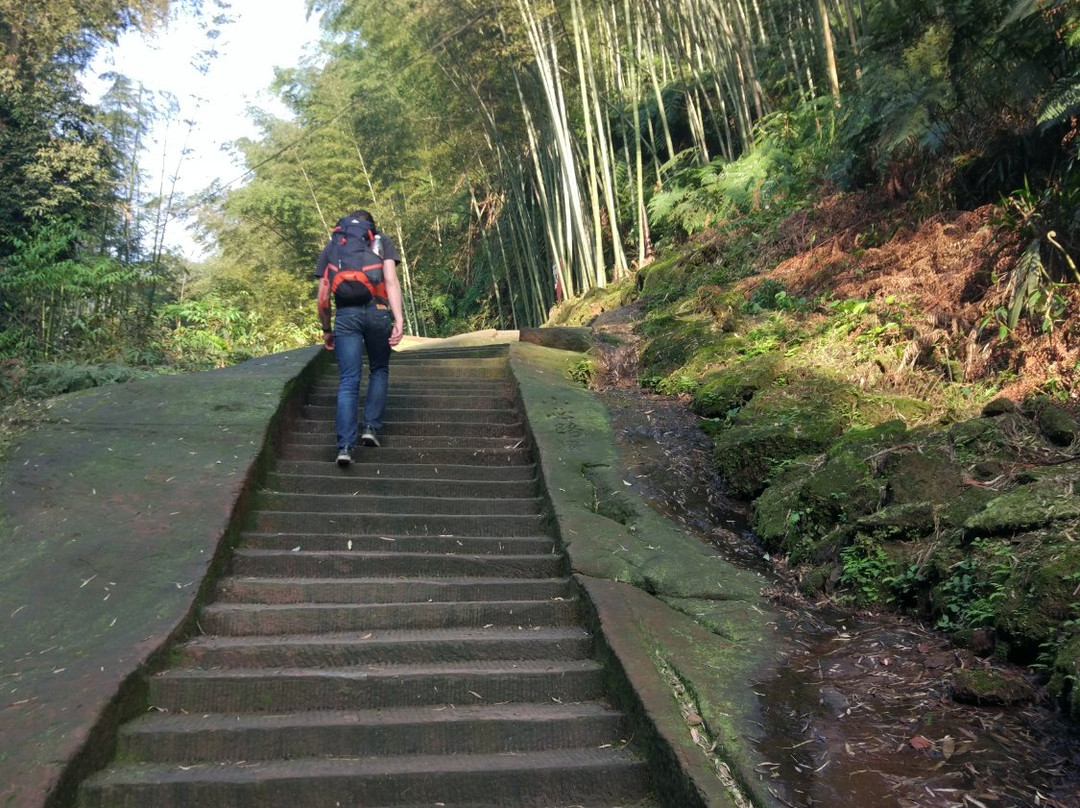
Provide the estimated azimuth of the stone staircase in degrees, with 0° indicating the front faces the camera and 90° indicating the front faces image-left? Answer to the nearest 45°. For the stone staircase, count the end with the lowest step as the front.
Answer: approximately 0°

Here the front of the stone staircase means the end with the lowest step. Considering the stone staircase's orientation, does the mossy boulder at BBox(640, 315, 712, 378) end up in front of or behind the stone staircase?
behind

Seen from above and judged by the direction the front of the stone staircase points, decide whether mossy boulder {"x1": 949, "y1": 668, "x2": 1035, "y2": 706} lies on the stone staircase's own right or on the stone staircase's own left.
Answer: on the stone staircase's own left

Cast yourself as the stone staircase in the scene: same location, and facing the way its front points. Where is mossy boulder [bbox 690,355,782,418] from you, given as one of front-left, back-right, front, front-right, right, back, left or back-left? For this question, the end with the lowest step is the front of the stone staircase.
back-left

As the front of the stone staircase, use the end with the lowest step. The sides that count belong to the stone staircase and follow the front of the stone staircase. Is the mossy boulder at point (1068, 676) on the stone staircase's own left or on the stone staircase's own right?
on the stone staircase's own left

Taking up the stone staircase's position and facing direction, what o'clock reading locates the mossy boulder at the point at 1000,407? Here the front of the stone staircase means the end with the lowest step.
The mossy boulder is roughly at 9 o'clock from the stone staircase.

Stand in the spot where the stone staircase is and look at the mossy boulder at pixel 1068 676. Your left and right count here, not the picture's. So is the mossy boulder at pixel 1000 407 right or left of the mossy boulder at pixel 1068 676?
left

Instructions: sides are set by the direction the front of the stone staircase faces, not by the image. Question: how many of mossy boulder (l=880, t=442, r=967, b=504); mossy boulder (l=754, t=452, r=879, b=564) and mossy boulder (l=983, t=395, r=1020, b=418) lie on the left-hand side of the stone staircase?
3

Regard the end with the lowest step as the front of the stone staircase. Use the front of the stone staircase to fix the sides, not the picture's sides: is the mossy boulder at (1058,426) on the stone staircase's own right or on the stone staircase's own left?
on the stone staircase's own left
